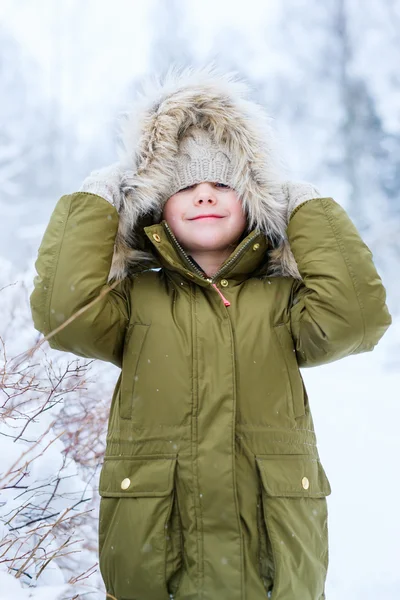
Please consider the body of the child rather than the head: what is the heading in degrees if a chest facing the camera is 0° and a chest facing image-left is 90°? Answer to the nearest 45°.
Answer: approximately 0°
